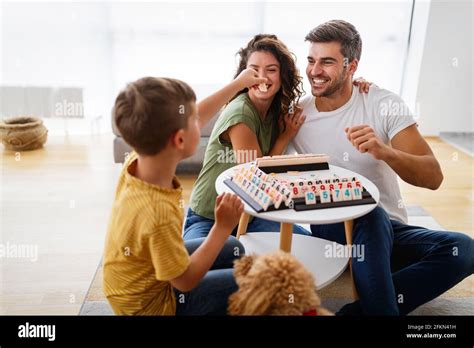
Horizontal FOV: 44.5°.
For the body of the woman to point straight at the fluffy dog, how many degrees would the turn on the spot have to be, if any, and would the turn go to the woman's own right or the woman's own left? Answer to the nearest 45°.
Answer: approximately 45° to the woman's own right

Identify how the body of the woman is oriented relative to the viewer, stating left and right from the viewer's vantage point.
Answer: facing the viewer and to the right of the viewer

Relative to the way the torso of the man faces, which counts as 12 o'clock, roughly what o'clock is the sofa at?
The sofa is roughly at 3 o'clock from the man.

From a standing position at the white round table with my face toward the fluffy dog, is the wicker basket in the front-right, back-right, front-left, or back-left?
back-right

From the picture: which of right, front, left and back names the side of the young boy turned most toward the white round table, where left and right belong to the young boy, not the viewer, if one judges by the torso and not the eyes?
front

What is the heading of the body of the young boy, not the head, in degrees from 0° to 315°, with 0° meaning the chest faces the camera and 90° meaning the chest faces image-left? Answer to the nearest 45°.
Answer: approximately 225°

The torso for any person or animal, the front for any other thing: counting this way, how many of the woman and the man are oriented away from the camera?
0

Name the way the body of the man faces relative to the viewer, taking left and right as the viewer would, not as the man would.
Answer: facing the viewer and to the left of the viewer

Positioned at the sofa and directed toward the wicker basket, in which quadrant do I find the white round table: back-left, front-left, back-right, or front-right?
back-left

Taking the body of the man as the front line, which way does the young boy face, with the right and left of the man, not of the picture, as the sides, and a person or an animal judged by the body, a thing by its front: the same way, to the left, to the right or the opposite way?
the opposite way

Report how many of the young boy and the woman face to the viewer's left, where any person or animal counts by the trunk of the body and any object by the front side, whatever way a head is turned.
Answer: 0
